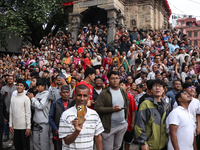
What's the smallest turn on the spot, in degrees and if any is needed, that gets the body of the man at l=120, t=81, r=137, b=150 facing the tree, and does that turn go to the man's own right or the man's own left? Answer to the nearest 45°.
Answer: approximately 90° to the man's own right

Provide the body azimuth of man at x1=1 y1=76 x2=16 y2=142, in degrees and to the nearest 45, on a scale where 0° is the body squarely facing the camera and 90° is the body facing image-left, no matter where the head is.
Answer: approximately 0°

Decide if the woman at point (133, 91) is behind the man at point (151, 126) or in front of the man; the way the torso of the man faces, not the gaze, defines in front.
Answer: behind

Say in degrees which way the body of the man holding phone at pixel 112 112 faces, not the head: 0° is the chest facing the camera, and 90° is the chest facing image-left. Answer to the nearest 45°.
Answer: approximately 315°

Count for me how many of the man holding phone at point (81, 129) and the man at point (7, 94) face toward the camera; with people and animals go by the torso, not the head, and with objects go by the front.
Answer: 2

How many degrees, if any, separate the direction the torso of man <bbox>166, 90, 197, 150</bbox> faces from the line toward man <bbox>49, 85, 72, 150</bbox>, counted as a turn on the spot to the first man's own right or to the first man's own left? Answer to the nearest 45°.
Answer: approximately 135° to the first man's own right

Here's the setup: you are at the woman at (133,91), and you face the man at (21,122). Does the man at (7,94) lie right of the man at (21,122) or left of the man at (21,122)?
right

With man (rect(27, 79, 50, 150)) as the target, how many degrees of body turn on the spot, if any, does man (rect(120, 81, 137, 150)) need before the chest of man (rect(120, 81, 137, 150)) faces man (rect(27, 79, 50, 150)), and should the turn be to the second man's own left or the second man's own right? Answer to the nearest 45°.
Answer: approximately 45° to the second man's own right

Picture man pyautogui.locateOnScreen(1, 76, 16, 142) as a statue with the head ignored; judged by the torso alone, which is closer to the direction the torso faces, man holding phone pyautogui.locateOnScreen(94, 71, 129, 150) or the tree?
the man holding phone
